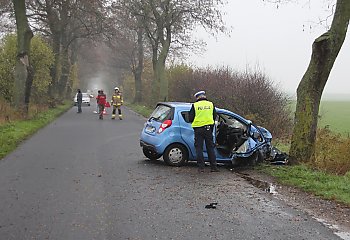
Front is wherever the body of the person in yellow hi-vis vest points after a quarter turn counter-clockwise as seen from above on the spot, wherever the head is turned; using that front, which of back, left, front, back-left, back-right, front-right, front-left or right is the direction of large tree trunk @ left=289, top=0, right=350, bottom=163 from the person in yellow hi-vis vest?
back

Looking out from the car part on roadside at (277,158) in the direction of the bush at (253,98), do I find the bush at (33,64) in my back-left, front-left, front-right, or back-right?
front-left

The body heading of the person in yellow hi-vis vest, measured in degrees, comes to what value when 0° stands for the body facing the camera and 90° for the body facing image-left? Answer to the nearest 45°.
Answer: approximately 180°

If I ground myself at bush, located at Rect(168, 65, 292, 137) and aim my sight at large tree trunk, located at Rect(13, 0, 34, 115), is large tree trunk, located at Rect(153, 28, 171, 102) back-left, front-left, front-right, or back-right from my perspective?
front-right

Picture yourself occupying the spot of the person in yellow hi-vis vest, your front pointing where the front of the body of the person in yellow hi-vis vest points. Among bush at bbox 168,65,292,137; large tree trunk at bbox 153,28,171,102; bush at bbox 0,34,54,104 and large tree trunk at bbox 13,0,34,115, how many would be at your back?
0

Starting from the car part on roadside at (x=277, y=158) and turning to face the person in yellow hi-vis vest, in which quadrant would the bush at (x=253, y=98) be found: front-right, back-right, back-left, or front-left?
back-right

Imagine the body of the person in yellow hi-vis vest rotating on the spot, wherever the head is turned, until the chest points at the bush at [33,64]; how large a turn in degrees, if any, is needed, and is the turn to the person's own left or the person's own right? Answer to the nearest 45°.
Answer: approximately 45° to the person's own left

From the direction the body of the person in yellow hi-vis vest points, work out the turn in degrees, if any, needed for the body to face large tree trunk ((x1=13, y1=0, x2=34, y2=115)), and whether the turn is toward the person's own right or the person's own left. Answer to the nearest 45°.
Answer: approximately 45° to the person's own left

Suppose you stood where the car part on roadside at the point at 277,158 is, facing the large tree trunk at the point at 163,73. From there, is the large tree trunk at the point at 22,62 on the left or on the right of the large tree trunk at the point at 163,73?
left

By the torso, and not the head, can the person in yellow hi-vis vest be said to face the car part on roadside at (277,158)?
no

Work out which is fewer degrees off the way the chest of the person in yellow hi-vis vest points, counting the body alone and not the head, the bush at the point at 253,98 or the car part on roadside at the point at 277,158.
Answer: the bush

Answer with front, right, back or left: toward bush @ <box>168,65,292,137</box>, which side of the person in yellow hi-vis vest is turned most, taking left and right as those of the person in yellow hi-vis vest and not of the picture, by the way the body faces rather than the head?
front

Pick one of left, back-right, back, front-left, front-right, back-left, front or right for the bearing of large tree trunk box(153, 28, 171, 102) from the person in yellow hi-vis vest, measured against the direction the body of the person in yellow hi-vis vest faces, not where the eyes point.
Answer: front
